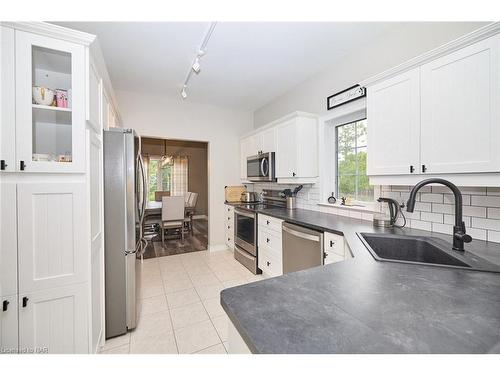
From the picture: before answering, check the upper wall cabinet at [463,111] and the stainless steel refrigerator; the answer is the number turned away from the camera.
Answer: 0

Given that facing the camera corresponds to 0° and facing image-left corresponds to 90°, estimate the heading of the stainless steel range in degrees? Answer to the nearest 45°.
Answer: approximately 45°

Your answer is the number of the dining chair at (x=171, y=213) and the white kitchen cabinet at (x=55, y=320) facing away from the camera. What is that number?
1

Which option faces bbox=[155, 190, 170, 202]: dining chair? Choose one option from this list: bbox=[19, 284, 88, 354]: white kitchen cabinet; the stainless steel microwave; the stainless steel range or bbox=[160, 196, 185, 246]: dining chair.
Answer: bbox=[160, 196, 185, 246]: dining chair

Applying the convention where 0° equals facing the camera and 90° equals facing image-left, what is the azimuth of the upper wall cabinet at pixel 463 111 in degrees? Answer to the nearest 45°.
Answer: approximately 45°

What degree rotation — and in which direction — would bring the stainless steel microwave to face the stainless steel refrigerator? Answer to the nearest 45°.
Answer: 0° — it already faces it

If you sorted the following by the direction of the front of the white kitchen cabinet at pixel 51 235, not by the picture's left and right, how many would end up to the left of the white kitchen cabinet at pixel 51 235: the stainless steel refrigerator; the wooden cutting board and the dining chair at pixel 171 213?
3

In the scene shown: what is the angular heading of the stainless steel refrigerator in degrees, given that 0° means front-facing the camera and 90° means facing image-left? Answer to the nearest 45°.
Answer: approximately 270°

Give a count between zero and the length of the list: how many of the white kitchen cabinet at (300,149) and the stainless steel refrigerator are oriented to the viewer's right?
1

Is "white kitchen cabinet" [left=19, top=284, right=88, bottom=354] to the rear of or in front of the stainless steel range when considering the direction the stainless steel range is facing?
in front

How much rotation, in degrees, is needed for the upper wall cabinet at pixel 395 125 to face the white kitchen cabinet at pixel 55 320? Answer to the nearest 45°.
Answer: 0° — it already faces it

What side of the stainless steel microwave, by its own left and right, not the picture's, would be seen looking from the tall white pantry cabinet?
front
